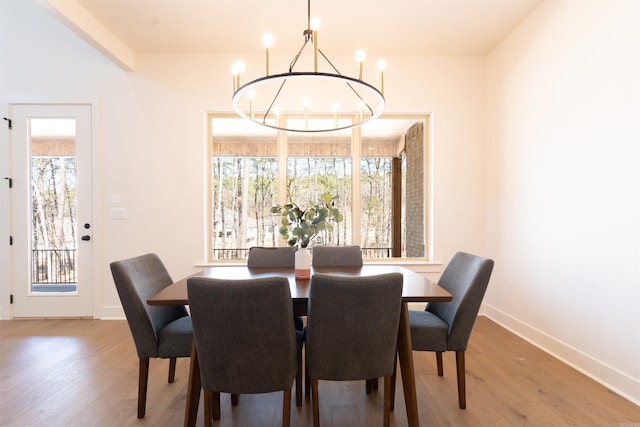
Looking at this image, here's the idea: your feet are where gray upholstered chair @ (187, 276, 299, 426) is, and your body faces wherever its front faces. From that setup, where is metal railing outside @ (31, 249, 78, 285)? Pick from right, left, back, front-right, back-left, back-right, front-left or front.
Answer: front-left

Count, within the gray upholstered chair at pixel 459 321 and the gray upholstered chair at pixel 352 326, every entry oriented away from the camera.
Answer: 1

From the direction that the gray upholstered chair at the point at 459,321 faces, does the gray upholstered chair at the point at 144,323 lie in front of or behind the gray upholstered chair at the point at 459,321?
in front

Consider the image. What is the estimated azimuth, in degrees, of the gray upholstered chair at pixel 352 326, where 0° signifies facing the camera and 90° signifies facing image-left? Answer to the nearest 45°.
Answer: approximately 180°

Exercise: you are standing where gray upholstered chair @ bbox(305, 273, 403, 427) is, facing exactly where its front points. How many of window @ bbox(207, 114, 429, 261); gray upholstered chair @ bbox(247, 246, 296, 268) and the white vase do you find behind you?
0

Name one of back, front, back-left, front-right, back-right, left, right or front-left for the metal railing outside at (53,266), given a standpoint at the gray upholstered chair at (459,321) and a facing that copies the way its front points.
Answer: front-right

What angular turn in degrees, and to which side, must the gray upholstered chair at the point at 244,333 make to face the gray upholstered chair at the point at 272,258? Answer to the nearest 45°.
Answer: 0° — it already faces it

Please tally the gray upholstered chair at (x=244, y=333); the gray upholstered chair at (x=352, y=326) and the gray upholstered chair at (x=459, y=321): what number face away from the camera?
2

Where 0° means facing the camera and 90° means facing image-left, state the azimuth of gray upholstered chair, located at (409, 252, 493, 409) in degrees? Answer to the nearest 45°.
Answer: approximately 45°

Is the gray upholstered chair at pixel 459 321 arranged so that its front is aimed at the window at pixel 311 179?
no

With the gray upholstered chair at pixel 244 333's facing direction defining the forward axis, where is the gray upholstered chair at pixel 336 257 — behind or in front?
in front

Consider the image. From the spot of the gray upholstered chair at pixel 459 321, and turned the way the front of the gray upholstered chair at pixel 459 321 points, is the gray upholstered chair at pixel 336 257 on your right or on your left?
on your right

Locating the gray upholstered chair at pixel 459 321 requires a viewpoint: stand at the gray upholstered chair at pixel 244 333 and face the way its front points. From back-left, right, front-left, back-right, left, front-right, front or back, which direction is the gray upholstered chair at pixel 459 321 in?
right

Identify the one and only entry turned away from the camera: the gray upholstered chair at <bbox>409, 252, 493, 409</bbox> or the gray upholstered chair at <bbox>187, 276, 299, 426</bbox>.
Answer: the gray upholstered chair at <bbox>187, 276, 299, 426</bbox>

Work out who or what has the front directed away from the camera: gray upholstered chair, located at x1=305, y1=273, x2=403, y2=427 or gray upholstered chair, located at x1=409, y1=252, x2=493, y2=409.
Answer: gray upholstered chair, located at x1=305, y1=273, x2=403, y2=427

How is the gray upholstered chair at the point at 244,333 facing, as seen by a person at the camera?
facing away from the viewer

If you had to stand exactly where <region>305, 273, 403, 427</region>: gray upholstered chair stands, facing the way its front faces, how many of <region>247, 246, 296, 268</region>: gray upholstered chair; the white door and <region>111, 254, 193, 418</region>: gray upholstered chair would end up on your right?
0

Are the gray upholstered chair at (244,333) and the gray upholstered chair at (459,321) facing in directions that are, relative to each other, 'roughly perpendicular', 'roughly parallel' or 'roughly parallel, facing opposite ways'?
roughly perpendicular
